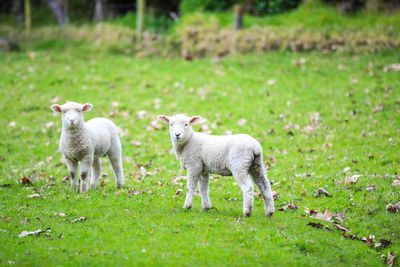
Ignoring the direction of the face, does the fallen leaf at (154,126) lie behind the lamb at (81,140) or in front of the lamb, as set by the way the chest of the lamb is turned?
behind

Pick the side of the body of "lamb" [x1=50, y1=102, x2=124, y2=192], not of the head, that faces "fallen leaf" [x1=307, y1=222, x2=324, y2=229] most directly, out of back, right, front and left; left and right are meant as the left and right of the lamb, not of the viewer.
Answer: left

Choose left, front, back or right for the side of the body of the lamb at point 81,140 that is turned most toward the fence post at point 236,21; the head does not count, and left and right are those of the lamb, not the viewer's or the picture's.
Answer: back

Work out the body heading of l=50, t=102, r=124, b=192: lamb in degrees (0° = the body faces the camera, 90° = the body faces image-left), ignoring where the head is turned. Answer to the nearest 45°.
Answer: approximately 45°

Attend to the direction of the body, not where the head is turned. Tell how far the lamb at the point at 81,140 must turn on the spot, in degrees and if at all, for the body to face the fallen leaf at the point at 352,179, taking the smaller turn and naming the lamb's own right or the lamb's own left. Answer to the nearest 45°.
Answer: approximately 135° to the lamb's own left

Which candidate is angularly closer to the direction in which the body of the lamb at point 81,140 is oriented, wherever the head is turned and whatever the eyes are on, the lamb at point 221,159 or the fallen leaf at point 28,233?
the fallen leaf

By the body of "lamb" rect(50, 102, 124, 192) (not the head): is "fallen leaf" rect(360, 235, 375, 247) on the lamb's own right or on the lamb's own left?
on the lamb's own left

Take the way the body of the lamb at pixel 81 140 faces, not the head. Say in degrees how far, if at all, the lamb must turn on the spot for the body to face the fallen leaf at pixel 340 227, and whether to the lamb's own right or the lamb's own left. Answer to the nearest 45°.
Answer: approximately 90° to the lamb's own left

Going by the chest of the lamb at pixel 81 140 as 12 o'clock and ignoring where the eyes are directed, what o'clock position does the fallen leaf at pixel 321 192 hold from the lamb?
The fallen leaf is roughly at 8 o'clock from the lamb.
